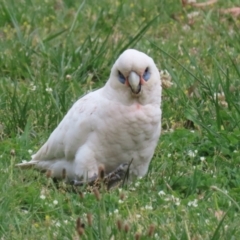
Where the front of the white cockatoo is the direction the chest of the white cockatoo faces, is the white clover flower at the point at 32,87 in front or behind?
behind

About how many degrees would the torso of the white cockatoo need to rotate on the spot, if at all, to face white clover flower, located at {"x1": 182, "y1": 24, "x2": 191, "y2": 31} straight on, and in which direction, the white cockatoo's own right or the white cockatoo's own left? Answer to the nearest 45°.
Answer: approximately 135° to the white cockatoo's own left

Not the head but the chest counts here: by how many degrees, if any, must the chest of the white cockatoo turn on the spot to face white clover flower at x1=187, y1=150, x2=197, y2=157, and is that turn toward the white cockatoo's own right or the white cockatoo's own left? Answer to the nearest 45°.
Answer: approximately 90° to the white cockatoo's own left

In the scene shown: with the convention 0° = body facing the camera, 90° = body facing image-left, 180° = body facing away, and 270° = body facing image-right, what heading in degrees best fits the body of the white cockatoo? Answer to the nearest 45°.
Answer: approximately 315°

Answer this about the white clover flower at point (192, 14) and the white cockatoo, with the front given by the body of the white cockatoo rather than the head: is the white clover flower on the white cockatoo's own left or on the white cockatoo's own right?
on the white cockatoo's own left

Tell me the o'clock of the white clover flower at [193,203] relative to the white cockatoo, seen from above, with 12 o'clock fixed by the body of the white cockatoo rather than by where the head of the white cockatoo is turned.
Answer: The white clover flower is roughly at 12 o'clock from the white cockatoo.
